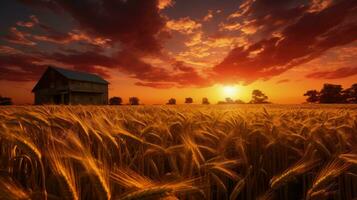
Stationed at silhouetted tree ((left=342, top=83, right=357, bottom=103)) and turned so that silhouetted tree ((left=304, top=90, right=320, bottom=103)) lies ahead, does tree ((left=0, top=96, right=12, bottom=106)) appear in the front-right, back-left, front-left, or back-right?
front-left

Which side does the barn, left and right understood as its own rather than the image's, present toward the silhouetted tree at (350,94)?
left

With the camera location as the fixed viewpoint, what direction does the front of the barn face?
facing the viewer and to the left of the viewer

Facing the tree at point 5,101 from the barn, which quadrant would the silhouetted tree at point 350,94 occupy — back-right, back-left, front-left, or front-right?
back-right

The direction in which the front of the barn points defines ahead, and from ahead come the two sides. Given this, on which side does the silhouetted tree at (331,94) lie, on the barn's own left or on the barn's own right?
on the barn's own left

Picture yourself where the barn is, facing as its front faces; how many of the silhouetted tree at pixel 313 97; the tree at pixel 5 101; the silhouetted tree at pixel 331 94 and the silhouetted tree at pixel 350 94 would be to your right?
1

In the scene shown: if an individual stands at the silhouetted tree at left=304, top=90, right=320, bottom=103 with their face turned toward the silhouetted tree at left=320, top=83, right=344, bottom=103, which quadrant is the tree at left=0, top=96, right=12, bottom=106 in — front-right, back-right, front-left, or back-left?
back-right

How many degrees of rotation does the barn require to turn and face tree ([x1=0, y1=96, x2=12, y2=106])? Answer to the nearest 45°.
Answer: approximately 90° to its right

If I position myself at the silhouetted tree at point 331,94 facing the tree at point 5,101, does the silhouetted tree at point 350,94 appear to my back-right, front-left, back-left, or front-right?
back-left

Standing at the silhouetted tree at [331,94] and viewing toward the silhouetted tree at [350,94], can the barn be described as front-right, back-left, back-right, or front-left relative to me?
back-right
